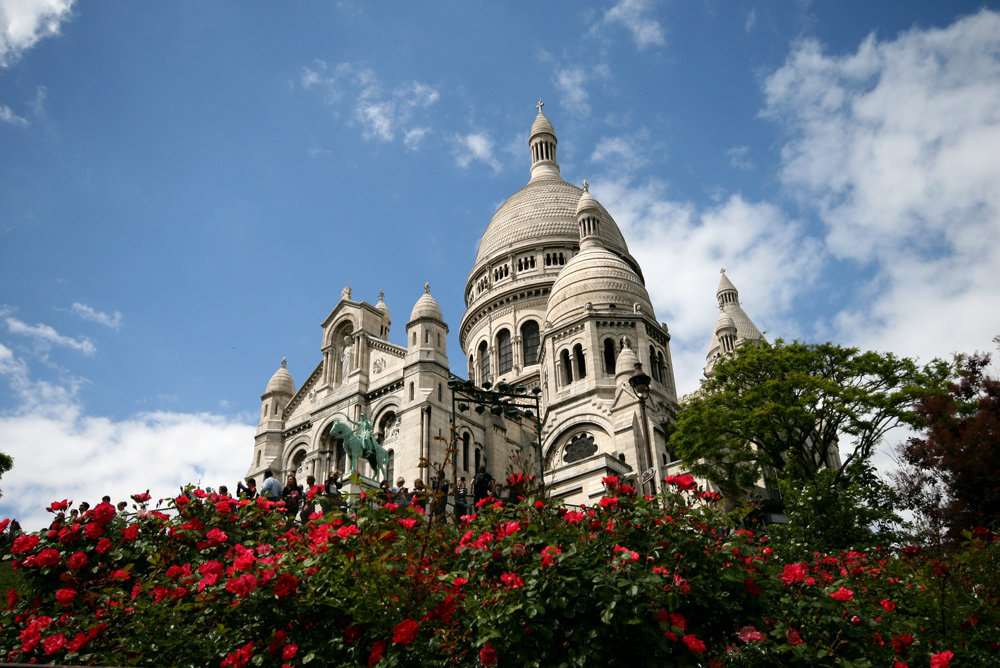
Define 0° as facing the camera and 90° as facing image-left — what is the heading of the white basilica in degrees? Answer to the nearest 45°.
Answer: approximately 45°

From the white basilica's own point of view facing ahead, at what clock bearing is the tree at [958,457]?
The tree is roughly at 9 o'clock from the white basilica.

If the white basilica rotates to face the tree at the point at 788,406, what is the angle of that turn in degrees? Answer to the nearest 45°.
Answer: approximately 90° to its left

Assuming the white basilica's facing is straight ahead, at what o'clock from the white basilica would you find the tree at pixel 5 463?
The tree is roughly at 1 o'clock from the white basilica.

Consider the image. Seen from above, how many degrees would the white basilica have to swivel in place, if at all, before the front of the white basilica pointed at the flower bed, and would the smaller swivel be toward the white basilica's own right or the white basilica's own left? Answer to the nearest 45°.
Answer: approximately 45° to the white basilica's own left
